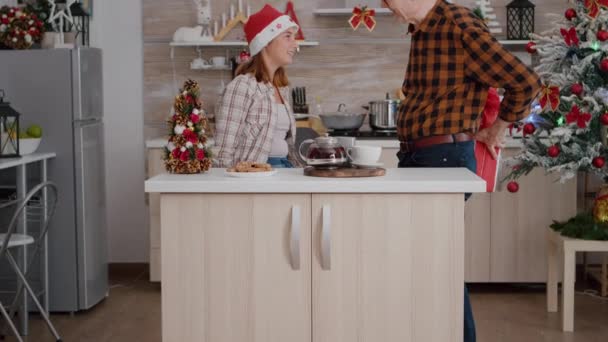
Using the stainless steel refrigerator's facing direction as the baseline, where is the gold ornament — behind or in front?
in front

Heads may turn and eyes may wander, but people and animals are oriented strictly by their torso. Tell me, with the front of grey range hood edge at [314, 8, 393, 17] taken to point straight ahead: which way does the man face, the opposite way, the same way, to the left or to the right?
to the right

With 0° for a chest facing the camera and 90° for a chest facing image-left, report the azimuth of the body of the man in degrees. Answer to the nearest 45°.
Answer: approximately 90°

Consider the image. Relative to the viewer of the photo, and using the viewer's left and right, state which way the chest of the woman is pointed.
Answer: facing the viewer and to the right of the viewer

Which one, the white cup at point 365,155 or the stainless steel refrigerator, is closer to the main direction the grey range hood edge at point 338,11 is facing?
the white cup

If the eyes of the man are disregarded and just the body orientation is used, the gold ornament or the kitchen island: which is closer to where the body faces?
the kitchen island

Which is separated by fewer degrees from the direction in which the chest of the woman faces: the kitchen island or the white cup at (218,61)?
the kitchen island
